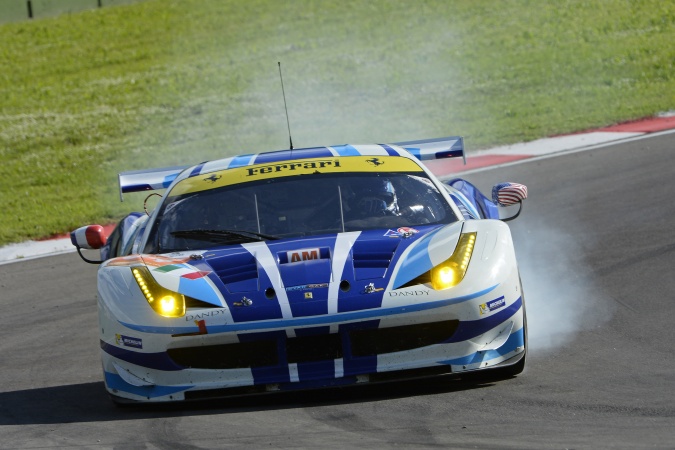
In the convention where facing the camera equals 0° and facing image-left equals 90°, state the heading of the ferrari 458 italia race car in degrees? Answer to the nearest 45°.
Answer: approximately 0°
